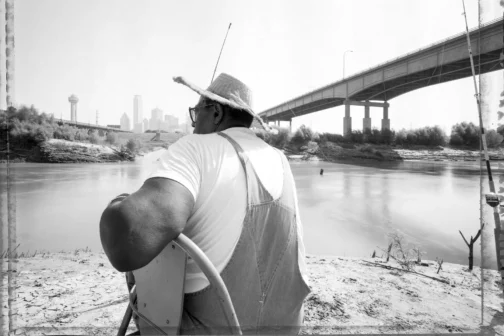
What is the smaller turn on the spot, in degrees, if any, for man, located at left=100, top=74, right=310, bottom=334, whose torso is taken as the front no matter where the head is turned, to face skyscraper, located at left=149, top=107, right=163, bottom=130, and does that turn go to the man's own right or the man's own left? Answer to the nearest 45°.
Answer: approximately 45° to the man's own right

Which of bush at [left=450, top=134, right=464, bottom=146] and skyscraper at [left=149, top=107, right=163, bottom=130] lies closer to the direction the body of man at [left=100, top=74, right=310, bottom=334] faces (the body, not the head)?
the skyscraper

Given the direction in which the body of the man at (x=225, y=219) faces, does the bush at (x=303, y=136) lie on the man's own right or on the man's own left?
on the man's own right

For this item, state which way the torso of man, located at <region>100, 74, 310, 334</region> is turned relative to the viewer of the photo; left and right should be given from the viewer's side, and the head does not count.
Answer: facing away from the viewer and to the left of the viewer

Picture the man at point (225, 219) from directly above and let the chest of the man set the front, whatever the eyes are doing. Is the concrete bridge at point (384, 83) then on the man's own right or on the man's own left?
on the man's own right

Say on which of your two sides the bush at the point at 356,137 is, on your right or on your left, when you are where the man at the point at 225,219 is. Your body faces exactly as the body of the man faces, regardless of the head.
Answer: on your right

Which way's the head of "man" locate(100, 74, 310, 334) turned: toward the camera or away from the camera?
away from the camera
